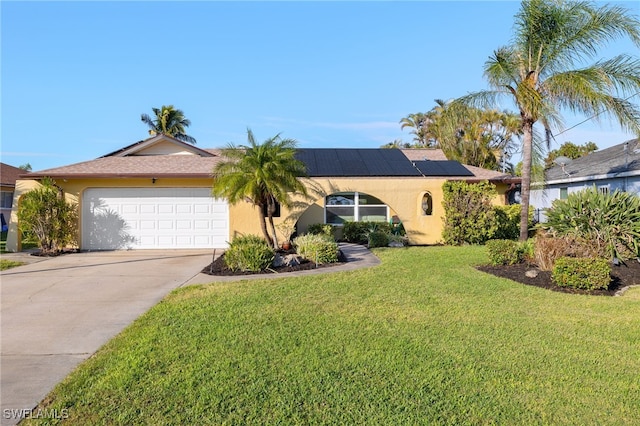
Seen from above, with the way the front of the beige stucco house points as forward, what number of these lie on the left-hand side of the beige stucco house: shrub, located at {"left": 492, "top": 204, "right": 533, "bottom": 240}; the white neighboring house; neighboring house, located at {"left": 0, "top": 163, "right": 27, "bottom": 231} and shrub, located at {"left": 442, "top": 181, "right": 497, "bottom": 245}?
3

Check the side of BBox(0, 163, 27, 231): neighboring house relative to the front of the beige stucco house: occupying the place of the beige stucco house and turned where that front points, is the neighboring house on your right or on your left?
on your right

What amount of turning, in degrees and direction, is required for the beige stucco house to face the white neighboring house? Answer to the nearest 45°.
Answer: approximately 90° to its left

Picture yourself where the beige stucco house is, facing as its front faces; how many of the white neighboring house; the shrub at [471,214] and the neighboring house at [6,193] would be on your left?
2

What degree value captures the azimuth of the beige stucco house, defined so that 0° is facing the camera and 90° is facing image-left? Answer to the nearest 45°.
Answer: approximately 0°

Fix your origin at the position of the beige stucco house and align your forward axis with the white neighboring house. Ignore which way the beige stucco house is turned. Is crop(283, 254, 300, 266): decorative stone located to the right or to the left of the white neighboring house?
right

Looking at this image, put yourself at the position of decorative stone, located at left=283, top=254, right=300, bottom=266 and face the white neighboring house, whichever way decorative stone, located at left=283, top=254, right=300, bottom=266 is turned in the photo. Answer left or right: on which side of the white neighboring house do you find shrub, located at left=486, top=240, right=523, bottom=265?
right

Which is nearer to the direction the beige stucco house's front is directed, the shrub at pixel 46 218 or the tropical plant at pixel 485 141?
the shrub

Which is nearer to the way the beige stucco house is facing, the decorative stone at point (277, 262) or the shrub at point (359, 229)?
the decorative stone

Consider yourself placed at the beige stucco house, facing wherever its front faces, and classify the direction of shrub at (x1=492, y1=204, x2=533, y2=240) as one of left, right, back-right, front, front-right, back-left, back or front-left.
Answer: left

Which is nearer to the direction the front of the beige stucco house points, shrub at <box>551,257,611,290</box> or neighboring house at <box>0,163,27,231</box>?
the shrub

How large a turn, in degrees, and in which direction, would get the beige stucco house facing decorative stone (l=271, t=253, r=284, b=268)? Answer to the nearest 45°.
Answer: approximately 45° to its left

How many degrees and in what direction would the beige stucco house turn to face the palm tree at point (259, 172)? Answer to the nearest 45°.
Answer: approximately 45° to its left

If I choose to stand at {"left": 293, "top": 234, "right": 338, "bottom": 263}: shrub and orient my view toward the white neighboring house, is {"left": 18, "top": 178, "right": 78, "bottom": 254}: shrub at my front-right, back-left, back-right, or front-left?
back-left

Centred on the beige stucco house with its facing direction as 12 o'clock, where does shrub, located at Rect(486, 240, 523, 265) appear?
The shrub is roughly at 10 o'clock from the beige stucco house.

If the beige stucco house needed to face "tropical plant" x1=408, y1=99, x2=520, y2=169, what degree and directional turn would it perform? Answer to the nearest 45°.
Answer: approximately 135° to its left
